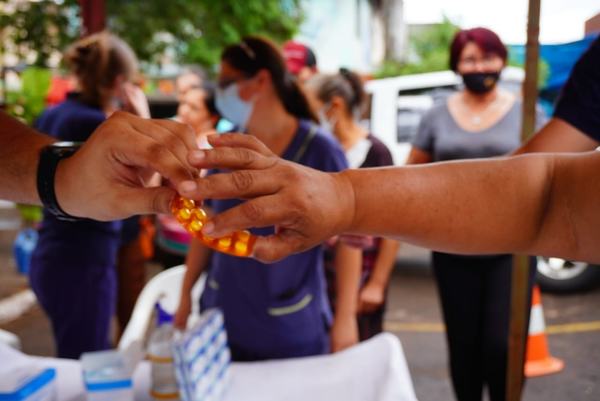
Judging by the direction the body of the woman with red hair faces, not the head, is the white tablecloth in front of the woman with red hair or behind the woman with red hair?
in front

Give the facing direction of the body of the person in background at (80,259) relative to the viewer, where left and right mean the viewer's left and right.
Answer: facing away from the viewer and to the right of the viewer

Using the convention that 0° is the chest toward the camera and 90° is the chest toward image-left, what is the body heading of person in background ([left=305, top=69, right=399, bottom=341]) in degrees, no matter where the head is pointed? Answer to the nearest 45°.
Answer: approximately 90°

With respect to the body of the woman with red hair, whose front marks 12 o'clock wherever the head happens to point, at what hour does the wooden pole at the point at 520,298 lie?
The wooden pole is roughly at 12 o'clock from the woman with red hair.

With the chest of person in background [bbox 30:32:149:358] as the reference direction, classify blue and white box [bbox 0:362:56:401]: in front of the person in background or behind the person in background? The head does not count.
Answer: behind

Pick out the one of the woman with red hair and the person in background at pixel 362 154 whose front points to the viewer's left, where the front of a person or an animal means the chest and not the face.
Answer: the person in background

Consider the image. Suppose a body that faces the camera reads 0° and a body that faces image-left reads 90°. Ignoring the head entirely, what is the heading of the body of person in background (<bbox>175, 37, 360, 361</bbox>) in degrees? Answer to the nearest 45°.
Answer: approximately 45°

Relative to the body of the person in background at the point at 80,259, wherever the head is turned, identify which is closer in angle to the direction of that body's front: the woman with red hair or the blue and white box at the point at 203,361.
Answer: the woman with red hair

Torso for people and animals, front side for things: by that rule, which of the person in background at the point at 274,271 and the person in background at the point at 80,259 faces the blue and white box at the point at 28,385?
the person in background at the point at 274,271

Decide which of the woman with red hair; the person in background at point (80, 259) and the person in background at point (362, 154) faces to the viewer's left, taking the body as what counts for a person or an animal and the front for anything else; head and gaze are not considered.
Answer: the person in background at point (362, 154)

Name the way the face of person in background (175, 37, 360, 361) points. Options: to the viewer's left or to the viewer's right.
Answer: to the viewer's left

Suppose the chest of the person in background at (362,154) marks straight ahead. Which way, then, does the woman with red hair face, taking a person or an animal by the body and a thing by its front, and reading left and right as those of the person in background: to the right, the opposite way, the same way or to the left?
to the left

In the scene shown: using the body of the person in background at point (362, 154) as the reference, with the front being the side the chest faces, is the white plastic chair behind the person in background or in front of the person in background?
in front
